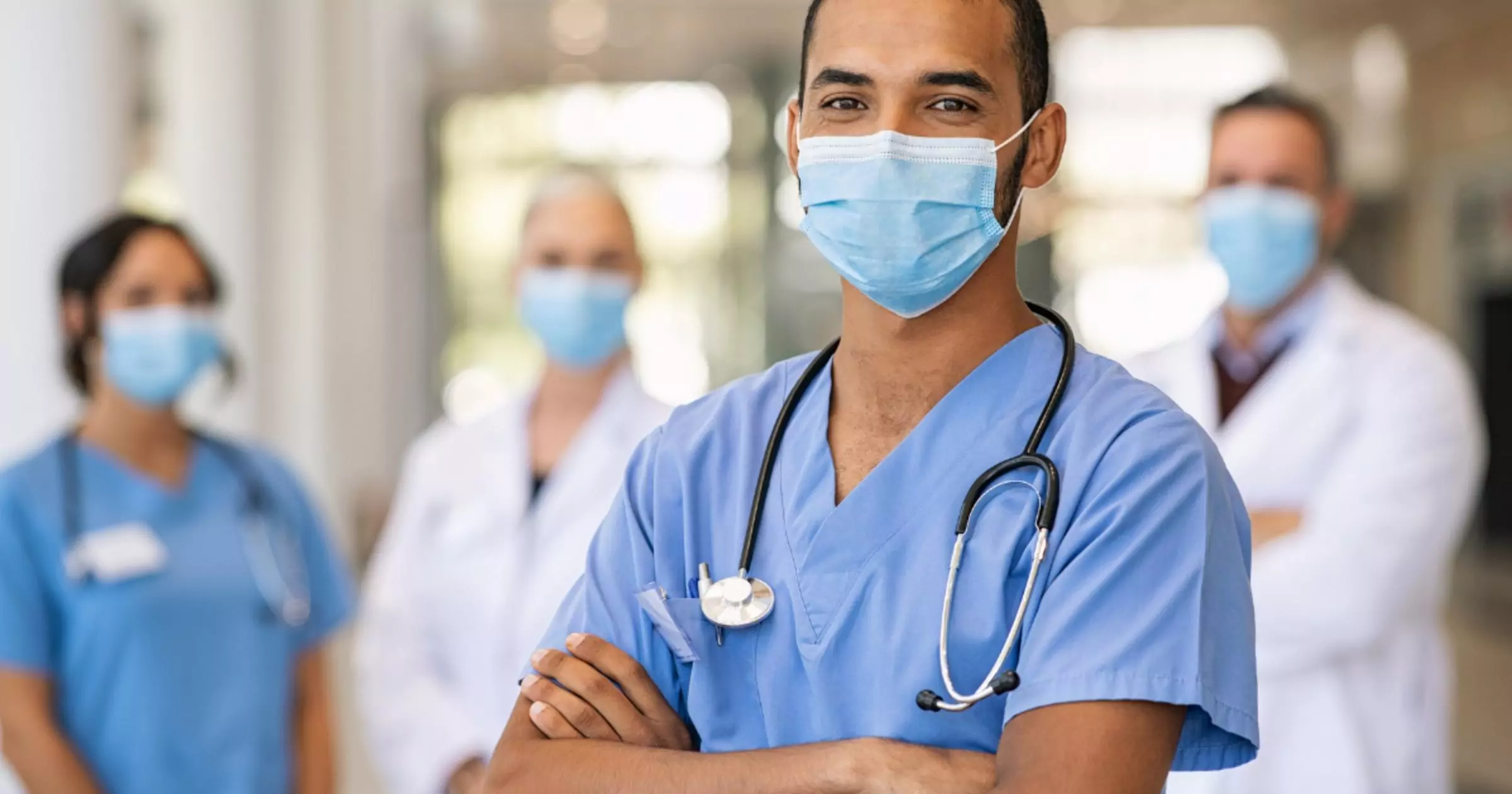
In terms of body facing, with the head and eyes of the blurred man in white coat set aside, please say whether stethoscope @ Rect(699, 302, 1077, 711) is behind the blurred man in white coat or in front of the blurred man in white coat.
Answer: in front

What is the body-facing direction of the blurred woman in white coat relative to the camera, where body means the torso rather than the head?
toward the camera

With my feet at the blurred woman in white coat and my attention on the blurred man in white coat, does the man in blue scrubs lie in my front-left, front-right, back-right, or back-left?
front-right

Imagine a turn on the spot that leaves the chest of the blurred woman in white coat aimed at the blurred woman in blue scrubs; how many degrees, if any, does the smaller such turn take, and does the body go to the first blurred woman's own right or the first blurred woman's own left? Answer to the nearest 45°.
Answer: approximately 90° to the first blurred woman's own right

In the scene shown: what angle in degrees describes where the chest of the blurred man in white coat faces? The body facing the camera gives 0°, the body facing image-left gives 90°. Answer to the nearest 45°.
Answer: approximately 45°

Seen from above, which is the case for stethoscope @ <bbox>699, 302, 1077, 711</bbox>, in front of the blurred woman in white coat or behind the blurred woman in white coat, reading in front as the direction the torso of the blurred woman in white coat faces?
in front

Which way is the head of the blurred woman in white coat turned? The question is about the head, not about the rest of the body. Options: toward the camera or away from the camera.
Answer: toward the camera

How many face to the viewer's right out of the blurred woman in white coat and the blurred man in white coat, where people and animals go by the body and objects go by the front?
0
